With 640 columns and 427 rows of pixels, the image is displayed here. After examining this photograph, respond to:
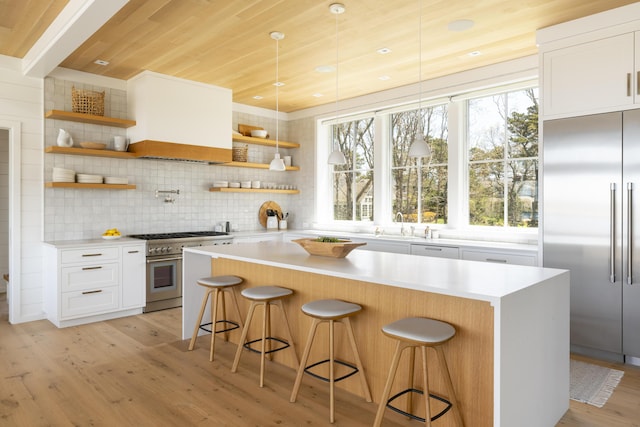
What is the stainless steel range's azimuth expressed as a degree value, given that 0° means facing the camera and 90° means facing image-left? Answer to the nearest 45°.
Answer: approximately 315°

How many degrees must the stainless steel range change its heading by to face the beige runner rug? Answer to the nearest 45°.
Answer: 0° — it already faces it

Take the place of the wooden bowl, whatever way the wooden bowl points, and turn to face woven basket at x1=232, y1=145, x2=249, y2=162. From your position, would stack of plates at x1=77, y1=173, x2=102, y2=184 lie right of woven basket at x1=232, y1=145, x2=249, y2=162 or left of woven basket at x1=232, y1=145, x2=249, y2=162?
left

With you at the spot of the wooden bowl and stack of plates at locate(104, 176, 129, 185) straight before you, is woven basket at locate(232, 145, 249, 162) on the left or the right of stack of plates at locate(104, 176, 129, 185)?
right

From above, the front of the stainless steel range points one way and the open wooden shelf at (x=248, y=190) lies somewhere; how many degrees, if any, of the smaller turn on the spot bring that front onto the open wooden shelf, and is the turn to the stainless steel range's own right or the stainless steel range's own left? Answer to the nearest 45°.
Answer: approximately 90° to the stainless steel range's own left
